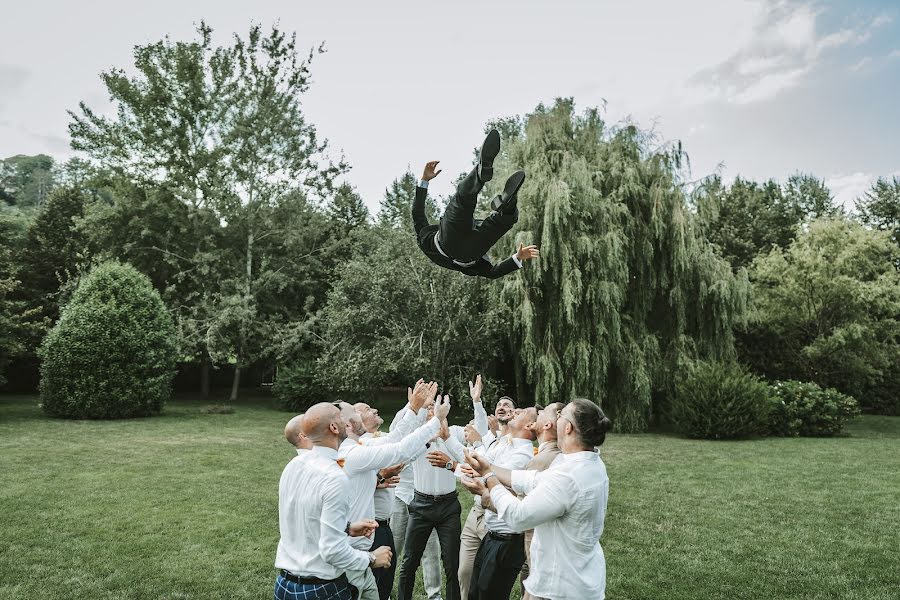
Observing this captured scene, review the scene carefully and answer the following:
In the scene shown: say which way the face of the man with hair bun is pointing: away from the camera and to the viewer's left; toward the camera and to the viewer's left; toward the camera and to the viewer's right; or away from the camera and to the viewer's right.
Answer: away from the camera and to the viewer's left

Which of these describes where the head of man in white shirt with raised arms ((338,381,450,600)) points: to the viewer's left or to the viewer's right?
to the viewer's right

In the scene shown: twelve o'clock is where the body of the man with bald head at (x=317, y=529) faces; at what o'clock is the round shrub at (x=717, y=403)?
The round shrub is roughly at 12 o'clock from the man with bald head.

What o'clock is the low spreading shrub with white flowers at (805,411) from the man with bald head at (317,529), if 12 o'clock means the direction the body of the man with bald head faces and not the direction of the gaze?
The low spreading shrub with white flowers is roughly at 12 o'clock from the man with bald head.

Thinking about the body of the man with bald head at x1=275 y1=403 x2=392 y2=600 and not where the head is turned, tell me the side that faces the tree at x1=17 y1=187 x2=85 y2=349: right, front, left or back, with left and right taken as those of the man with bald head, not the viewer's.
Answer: left

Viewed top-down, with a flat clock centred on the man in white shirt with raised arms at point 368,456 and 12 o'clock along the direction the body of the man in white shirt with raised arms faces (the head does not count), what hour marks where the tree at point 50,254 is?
The tree is roughly at 8 o'clock from the man in white shirt with raised arms.

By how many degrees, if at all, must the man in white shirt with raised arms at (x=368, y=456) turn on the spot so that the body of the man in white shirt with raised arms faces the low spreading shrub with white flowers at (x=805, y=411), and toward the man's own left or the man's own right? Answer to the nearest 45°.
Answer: approximately 45° to the man's own left

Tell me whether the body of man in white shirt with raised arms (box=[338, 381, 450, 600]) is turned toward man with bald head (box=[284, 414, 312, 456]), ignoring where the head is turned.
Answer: no

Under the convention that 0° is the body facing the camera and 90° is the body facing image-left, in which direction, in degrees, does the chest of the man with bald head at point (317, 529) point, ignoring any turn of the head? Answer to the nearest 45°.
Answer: approximately 225°

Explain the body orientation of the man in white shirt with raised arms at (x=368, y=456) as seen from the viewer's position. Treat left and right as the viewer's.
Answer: facing to the right of the viewer

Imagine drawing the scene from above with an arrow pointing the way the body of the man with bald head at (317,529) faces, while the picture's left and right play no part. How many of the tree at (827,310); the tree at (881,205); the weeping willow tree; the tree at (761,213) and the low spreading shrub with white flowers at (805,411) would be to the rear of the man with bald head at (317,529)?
0

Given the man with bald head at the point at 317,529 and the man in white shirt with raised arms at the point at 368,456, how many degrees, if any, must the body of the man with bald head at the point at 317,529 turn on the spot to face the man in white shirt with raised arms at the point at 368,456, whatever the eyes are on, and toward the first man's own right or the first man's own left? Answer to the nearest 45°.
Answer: approximately 45° to the first man's own left

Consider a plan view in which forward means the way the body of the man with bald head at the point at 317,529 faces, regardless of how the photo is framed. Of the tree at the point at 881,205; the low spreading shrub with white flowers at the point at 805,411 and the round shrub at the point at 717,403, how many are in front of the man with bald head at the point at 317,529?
3

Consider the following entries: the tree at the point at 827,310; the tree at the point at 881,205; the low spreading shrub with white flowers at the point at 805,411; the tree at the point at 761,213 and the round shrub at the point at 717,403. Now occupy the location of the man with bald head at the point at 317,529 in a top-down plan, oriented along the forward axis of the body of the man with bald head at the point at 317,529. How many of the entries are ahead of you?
5

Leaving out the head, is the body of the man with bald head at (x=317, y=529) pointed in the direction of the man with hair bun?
no

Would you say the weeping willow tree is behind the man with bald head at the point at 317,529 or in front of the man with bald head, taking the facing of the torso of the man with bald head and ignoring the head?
in front

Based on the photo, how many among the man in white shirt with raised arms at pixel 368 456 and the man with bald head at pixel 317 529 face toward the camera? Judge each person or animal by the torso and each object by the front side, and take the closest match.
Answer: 0

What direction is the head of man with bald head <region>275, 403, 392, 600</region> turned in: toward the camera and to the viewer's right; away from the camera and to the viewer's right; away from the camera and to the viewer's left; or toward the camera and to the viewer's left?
away from the camera and to the viewer's right
